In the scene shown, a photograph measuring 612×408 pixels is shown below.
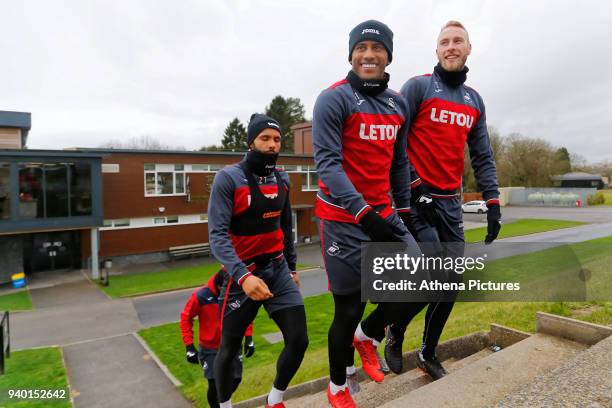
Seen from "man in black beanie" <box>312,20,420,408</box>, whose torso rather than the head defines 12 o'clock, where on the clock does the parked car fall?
The parked car is roughly at 8 o'clock from the man in black beanie.

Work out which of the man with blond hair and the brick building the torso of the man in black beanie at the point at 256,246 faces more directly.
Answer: the man with blond hair

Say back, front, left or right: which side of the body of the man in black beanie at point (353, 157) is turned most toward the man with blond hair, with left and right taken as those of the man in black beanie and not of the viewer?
left

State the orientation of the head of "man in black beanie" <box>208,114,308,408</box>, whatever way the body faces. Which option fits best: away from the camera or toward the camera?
toward the camera

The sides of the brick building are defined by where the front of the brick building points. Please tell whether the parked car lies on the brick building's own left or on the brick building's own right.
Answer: on the brick building's own left

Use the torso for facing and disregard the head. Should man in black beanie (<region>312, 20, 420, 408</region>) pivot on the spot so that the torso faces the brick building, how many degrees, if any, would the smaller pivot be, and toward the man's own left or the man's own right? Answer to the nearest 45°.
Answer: approximately 180°

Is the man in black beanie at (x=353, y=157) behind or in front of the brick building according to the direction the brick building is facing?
in front

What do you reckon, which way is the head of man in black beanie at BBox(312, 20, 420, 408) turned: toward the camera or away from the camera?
toward the camera

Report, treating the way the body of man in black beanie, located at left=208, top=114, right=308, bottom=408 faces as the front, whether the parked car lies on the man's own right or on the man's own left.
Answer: on the man's own left

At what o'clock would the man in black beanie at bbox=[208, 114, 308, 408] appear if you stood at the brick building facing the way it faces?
The man in black beanie is roughly at 1 o'clock from the brick building.

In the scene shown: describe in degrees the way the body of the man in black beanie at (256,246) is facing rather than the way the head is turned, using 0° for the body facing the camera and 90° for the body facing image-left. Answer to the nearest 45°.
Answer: approximately 315°

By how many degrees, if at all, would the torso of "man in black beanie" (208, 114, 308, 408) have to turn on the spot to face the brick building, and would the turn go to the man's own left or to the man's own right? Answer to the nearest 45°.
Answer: approximately 180°
